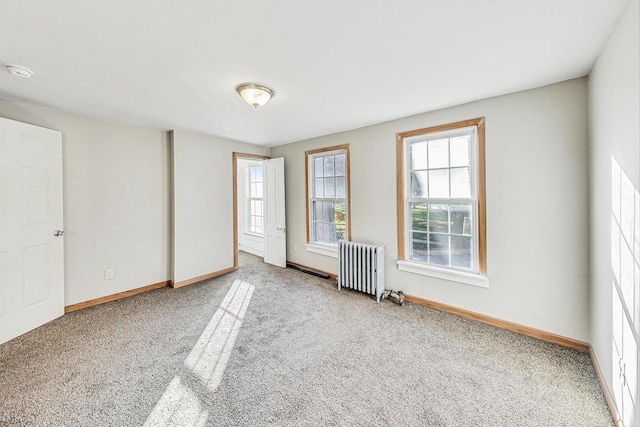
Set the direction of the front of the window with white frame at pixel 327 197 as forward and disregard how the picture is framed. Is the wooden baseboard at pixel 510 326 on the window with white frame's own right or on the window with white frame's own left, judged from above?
on the window with white frame's own left

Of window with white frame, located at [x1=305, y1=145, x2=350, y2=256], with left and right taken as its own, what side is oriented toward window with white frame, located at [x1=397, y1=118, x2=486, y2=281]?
left

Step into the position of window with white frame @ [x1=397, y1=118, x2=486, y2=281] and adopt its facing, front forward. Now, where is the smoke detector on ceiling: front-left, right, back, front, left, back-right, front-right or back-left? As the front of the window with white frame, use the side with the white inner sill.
front

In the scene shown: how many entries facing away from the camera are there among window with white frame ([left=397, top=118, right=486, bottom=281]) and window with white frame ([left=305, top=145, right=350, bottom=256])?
0

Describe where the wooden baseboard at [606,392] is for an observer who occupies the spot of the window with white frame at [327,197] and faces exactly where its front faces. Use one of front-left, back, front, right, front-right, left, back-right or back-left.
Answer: left

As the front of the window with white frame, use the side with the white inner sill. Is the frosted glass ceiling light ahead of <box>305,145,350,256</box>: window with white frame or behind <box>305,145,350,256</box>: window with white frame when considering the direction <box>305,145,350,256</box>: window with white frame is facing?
ahead

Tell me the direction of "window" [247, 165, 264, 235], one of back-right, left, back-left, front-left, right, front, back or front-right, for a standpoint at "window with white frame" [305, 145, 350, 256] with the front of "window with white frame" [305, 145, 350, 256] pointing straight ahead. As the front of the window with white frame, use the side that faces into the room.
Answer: right

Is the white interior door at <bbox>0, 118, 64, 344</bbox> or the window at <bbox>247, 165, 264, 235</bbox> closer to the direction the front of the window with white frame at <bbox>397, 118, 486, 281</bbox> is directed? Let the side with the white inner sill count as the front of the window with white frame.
the white interior door

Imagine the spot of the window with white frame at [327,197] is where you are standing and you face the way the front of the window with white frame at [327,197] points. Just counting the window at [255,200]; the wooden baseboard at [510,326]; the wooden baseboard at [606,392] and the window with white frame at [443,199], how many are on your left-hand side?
3

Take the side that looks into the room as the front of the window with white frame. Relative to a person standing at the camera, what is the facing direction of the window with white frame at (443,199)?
facing the viewer and to the left of the viewer

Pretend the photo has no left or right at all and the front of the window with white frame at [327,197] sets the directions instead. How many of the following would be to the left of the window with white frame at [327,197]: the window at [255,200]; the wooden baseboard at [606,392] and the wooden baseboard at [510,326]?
2

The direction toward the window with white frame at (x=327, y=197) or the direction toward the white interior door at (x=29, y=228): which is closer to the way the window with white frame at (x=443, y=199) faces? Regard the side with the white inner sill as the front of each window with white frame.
the white interior door
